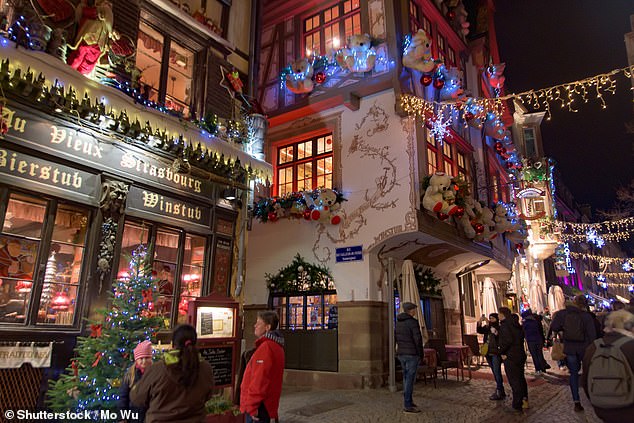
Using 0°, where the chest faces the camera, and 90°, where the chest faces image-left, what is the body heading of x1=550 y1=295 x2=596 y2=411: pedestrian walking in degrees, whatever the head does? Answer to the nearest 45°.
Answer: approximately 180°

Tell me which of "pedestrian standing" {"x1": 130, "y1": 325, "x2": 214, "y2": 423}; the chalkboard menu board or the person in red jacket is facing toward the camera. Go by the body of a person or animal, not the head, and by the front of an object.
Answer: the chalkboard menu board

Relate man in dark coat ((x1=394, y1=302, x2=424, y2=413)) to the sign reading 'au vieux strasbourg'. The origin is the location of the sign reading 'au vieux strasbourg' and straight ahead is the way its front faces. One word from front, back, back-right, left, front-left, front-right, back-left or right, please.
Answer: front-left

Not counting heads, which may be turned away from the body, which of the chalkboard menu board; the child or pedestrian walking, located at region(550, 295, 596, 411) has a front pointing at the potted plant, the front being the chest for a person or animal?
the chalkboard menu board

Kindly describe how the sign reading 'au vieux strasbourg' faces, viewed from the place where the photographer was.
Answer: facing the viewer and to the right of the viewer

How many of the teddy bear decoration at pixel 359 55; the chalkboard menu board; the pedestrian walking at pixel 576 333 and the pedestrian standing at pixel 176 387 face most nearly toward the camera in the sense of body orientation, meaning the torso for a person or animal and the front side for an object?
2

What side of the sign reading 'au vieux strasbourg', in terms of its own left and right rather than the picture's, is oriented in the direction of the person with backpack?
front

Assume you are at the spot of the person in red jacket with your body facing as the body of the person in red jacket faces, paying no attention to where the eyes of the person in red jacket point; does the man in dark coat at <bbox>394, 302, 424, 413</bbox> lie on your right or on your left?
on your right

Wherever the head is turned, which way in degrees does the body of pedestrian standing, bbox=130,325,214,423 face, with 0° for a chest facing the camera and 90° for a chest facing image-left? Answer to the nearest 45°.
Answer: approximately 180°

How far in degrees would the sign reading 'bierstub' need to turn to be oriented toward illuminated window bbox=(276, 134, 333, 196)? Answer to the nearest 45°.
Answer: approximately 90° to its left

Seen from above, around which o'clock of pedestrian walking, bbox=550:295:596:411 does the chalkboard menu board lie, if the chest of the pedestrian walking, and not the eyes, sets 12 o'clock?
The chalkboard menu board is roughly at 8 o'clock from the pedestrian walking.

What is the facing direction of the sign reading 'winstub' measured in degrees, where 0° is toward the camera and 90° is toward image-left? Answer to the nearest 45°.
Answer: approximately 315°

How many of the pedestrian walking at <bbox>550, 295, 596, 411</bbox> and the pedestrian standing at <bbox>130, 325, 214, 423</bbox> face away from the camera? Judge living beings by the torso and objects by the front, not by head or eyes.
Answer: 2

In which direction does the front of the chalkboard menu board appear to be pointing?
toward the camera

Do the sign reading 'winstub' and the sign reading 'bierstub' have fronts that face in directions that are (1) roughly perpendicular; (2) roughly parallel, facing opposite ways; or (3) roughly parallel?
roughly parallel

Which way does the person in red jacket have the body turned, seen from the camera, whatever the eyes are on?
to the viewer's left

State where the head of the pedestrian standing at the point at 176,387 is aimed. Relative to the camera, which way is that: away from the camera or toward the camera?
away from the camera
